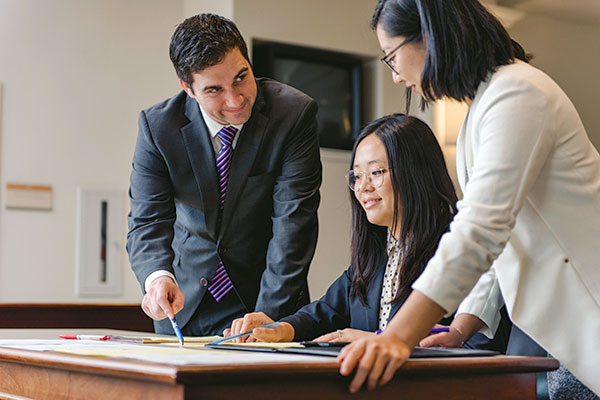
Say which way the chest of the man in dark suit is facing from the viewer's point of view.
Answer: toward the camera

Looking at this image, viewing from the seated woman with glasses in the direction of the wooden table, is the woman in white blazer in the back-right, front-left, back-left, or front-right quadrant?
front-left

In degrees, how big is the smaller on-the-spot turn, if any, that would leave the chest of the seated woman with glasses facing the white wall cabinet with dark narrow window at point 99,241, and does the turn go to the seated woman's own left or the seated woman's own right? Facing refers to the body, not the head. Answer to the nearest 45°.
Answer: approximately 90° to the seated woman's own right

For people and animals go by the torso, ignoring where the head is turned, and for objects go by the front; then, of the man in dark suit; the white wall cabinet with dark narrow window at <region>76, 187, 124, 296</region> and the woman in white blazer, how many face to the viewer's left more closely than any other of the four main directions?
1

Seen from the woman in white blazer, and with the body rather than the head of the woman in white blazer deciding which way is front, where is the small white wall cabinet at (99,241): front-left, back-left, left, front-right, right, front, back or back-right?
front-right

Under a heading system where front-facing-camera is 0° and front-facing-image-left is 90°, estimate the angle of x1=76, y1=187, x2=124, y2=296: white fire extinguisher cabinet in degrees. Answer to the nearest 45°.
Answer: approximately 315°

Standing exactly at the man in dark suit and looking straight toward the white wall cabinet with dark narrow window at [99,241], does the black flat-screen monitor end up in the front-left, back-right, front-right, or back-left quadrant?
front-right

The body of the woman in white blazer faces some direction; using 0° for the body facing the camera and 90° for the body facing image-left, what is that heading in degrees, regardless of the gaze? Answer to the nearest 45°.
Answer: approximately 90°

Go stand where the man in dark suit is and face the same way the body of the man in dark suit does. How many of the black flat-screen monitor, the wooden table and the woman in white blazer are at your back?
1

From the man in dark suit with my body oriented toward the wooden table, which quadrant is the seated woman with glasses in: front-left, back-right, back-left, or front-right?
front-left
